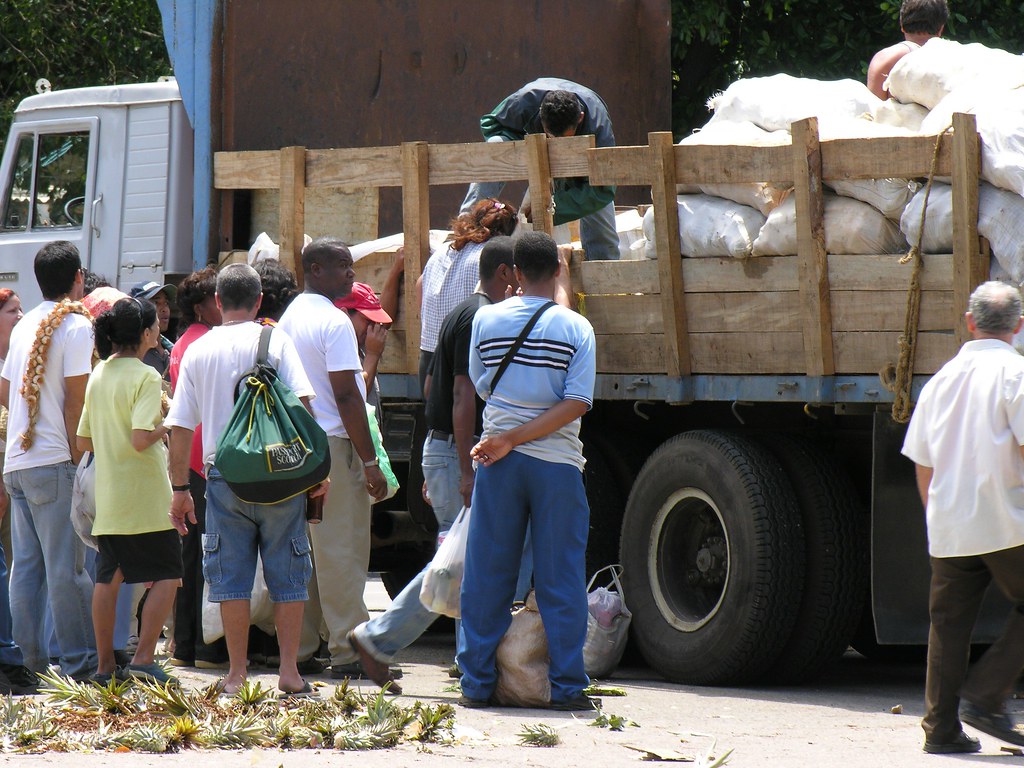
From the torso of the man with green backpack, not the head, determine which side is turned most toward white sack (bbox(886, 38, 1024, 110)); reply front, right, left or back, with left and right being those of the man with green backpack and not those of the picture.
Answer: right

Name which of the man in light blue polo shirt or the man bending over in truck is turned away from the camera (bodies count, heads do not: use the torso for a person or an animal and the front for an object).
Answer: the man in light blue polo shirt

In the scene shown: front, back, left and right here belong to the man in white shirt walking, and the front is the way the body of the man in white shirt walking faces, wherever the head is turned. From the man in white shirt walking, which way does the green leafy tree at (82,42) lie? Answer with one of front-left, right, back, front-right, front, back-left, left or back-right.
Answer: left

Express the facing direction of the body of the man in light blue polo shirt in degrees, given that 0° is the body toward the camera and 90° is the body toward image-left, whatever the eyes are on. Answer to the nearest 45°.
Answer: approximately 180°

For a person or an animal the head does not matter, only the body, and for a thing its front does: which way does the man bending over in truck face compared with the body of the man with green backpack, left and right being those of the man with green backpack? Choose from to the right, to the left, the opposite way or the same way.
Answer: the opposite way

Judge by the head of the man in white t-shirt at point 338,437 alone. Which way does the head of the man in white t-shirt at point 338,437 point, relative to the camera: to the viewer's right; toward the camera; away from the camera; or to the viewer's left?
to the viewer's right

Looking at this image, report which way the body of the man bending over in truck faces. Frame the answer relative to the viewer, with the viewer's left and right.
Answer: facing the viewer

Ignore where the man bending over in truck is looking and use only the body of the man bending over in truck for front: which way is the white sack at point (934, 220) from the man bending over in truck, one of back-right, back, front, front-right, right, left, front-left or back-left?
front-left

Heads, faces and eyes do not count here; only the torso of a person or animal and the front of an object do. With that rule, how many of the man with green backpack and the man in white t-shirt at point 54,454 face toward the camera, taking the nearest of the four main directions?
0

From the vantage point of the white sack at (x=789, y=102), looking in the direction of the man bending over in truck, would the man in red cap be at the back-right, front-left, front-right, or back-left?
front-left

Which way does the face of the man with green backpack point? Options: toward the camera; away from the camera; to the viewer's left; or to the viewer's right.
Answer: away from the camera

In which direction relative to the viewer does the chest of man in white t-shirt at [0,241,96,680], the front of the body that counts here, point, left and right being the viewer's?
facing away from the viewer and to the right of the viewer

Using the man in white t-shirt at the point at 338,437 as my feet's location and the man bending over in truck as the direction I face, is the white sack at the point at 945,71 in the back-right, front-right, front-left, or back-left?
front-right

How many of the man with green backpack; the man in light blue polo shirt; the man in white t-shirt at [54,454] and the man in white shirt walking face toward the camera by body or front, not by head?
0

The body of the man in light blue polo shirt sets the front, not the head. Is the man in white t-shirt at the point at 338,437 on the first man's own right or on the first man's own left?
on the first man's own left

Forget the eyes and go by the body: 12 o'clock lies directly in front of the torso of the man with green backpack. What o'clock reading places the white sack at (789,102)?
The white sack is roughly at 3 o'clock from the man with green backpack.
